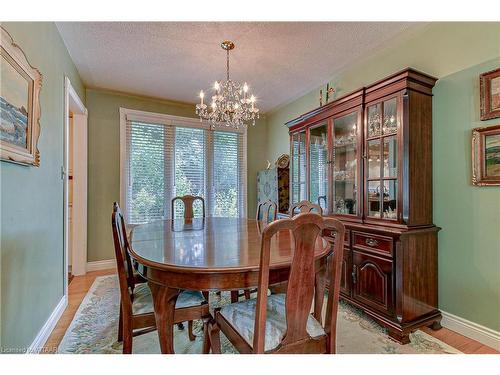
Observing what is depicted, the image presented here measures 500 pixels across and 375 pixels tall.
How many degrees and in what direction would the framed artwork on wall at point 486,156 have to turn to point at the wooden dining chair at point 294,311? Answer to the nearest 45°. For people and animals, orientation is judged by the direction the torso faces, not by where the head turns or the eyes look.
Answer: approximately 45° to its left

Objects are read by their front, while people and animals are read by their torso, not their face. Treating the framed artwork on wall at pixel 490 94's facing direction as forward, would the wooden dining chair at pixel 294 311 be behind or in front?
in front

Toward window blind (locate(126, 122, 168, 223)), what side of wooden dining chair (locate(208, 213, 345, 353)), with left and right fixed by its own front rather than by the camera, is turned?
front

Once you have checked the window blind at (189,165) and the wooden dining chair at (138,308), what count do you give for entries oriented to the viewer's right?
1

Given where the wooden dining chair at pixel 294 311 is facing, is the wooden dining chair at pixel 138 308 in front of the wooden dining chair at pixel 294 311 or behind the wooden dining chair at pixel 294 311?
in front

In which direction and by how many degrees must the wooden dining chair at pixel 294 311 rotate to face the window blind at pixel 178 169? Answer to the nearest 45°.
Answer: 0° — it already faces it

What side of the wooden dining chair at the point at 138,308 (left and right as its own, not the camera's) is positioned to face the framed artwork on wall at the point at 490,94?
front

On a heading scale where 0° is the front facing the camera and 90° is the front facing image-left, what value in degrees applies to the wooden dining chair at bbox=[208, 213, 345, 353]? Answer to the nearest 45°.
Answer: approximately 135°

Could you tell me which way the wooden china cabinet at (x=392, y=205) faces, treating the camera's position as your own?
facing the viewer and to the left of the viewer

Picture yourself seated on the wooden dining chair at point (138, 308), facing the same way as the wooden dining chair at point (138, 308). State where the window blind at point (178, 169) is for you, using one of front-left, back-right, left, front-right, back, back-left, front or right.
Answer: left

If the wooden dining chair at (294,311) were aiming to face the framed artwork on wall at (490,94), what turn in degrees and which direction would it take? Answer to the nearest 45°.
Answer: approximately 90° to its right

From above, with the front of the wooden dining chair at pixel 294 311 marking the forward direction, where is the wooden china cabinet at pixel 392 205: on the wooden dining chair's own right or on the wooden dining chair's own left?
on the wooden dining chair's own right

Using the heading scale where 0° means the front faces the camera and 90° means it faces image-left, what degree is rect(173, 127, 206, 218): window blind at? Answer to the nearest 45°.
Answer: approximately 0°

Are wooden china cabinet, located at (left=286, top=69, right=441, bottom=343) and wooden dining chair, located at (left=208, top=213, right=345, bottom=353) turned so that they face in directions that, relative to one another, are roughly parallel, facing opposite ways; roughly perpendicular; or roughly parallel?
roughly perpendicular

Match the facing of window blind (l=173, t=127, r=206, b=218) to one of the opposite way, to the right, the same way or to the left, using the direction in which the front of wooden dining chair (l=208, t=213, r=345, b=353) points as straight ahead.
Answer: the opposite way

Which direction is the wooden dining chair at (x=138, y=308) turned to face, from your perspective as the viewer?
facing to the right of the viewer
